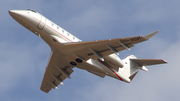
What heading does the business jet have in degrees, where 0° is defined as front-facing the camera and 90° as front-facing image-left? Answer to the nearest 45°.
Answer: approximately 45°
